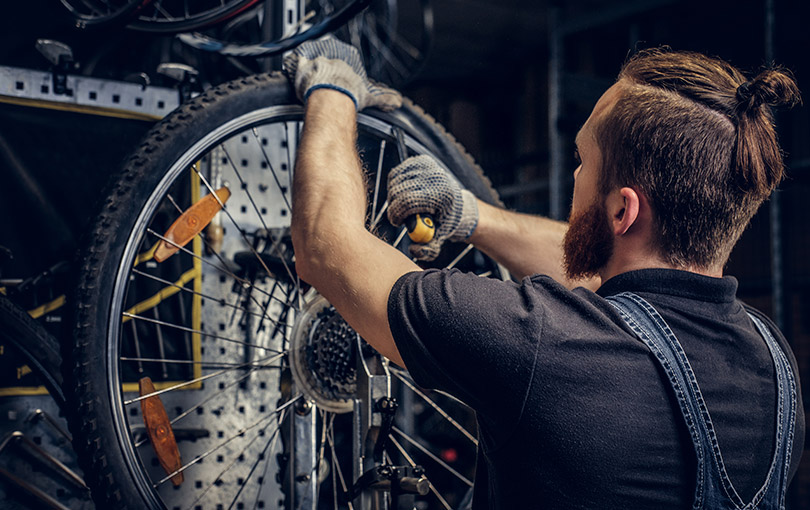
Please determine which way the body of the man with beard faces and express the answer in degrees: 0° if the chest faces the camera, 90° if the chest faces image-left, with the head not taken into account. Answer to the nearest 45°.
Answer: approximately 135°

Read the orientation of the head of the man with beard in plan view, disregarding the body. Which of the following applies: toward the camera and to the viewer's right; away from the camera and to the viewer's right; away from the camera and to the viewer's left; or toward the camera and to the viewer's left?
away from the camera and to the viewer's left

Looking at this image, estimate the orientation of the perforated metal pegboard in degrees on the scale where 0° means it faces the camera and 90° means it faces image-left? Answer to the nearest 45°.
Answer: approximately 0°
